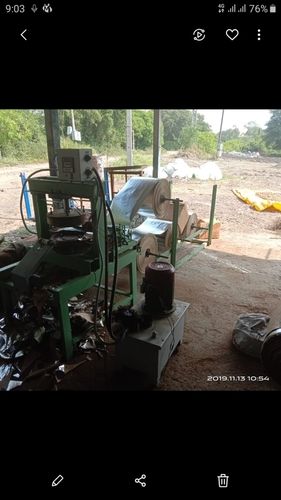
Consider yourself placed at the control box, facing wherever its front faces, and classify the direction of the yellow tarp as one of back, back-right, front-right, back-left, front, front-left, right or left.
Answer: back-left

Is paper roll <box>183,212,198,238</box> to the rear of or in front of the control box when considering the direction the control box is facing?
to the rear

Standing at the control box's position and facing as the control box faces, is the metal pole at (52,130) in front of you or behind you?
behind

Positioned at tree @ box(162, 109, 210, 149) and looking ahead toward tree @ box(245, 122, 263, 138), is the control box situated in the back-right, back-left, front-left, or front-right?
back-right

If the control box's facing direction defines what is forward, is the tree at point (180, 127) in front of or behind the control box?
behind

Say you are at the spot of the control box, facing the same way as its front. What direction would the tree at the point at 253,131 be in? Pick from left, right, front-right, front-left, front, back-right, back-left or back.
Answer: back-left

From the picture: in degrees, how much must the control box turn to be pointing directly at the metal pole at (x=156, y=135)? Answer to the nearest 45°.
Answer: approximately 135° to its left

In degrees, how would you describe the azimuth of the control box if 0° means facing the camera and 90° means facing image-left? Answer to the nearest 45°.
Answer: approximately 0°
